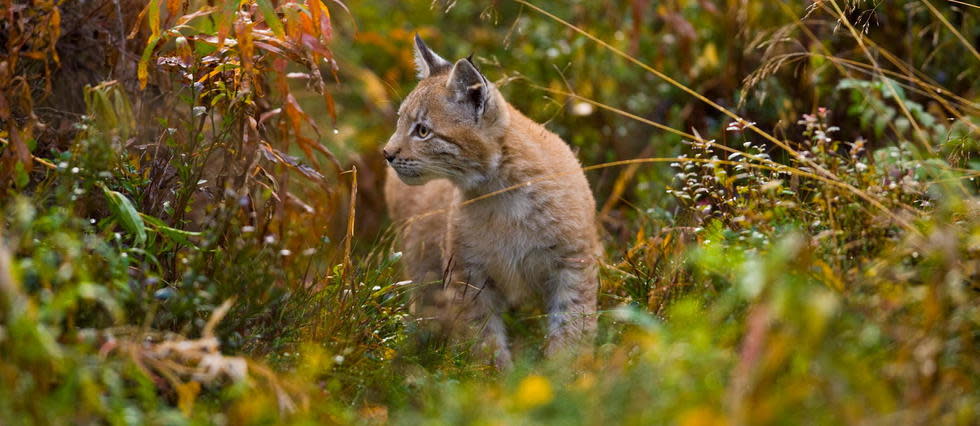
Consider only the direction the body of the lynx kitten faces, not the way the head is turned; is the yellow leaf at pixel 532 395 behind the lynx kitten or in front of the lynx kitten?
in front

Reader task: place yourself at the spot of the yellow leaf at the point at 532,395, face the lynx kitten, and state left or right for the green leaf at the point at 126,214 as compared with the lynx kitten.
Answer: left

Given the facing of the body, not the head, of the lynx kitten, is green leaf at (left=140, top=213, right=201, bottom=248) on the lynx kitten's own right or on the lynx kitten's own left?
on the lynx kitten's own right

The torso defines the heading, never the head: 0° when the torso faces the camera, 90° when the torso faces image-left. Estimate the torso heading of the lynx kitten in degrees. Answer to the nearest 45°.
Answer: approximately 315°

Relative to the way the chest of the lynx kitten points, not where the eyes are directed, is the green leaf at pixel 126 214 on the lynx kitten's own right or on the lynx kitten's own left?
on the lynx kitten's own right
